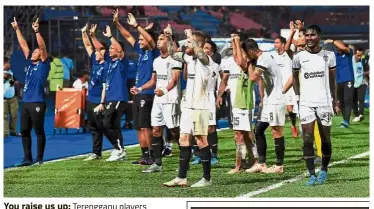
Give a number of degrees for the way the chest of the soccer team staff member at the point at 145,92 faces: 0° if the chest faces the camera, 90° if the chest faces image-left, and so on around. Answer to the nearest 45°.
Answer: approximately 45°

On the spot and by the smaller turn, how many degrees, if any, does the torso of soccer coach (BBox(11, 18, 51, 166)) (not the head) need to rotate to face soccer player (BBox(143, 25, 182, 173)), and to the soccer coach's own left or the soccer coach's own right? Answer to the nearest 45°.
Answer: approximately 90° to the soccer coach's own left
